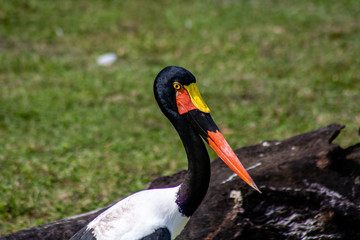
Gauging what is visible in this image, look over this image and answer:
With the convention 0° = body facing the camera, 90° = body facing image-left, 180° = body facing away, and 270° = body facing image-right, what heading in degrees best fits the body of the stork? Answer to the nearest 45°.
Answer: approximately 270°
